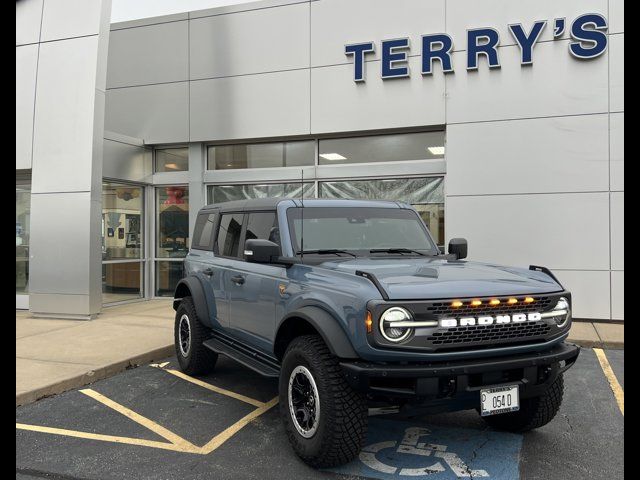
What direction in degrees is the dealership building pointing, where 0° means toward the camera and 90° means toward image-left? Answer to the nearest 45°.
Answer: approximately 0°

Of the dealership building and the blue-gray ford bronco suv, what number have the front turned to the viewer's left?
0

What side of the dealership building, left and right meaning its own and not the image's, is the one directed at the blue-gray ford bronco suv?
front

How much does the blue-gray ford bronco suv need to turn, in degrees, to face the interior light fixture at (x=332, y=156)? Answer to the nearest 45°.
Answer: approximately 135° to its left
